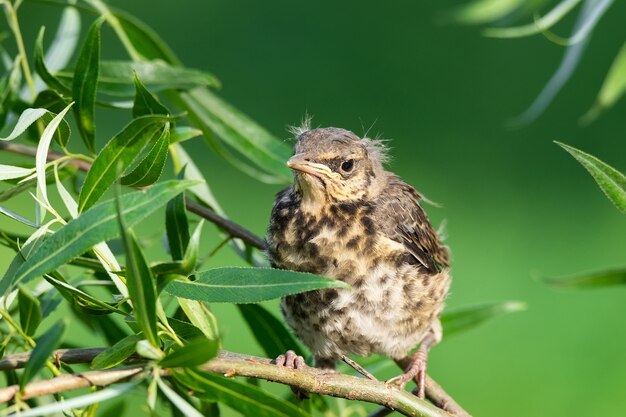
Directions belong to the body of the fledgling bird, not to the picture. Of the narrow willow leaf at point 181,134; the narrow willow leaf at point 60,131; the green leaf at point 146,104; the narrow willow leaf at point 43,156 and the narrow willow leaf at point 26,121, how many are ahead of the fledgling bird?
5

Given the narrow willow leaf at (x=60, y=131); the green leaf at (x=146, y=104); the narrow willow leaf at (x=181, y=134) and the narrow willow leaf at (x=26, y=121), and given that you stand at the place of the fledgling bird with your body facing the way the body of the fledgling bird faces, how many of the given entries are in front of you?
4

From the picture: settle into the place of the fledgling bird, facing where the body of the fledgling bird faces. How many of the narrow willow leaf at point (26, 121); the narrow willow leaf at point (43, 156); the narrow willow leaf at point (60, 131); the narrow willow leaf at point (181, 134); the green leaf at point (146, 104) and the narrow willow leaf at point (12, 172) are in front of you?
6

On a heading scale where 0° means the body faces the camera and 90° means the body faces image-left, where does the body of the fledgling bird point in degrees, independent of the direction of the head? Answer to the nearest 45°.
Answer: approximately 45°

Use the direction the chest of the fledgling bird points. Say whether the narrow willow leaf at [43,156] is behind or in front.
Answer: in front

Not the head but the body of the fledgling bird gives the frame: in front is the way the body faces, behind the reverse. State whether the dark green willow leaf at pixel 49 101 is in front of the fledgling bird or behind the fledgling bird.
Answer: in front

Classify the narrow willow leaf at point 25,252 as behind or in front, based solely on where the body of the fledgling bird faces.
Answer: in front
